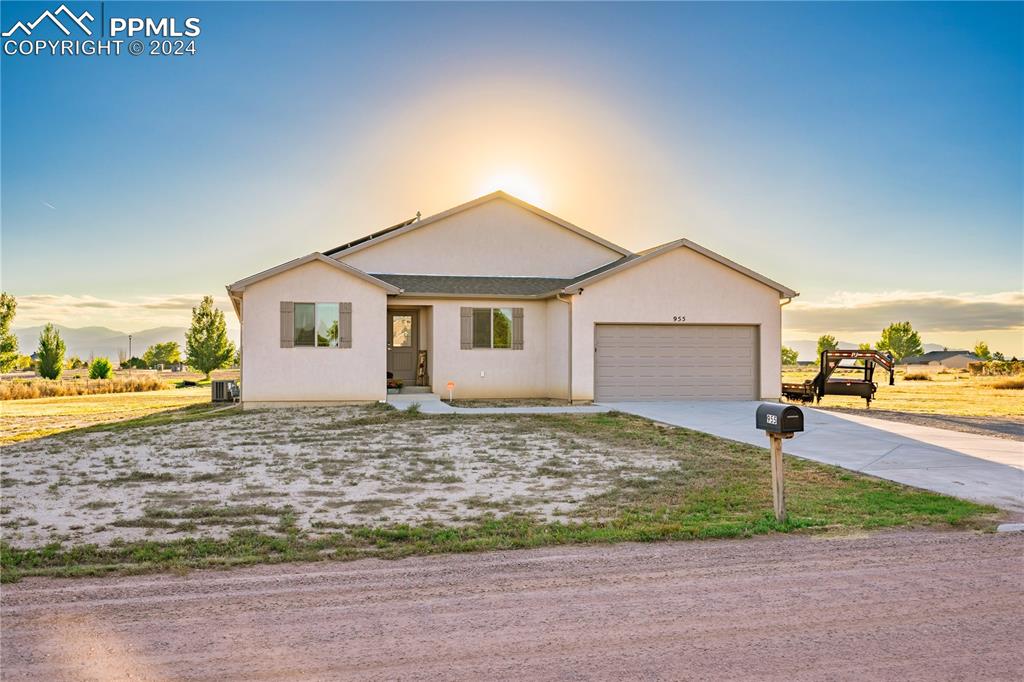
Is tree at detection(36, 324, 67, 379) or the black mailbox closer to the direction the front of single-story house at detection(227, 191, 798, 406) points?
the black mailbox

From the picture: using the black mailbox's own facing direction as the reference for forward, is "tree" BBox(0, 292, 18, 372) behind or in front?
behind

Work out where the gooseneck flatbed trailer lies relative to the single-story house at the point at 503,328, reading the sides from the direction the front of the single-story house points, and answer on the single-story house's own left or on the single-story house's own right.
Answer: on the single-story house's own left

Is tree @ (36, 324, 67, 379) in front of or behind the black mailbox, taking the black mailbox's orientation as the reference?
behind

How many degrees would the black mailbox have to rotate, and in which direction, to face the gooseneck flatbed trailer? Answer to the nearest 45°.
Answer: approximately 135° to its left

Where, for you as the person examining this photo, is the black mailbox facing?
facing the viewer and to the right of the viewer

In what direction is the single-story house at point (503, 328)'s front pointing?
toward the camera

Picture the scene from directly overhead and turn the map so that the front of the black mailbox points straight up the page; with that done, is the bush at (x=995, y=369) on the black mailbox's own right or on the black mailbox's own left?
on the black mailbox's own left

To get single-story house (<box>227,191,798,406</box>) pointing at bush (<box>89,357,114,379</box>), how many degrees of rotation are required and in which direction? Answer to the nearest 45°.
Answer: approximately 135° to its right

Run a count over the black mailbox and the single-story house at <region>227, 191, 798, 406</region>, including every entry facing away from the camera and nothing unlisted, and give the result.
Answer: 0

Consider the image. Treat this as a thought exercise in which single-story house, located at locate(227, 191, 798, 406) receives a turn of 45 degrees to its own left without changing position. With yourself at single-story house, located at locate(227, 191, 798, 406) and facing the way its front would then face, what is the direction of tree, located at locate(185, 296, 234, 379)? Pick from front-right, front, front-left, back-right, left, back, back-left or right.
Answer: back

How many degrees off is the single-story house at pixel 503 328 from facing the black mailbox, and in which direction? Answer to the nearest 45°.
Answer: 0° — it already faces it

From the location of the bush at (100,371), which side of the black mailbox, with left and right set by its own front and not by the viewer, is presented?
back

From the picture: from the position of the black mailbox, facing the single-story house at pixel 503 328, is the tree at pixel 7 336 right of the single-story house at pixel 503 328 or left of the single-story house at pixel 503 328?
left

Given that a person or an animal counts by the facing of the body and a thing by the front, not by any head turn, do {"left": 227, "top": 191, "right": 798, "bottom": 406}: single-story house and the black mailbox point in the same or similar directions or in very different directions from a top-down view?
same or similar directions
